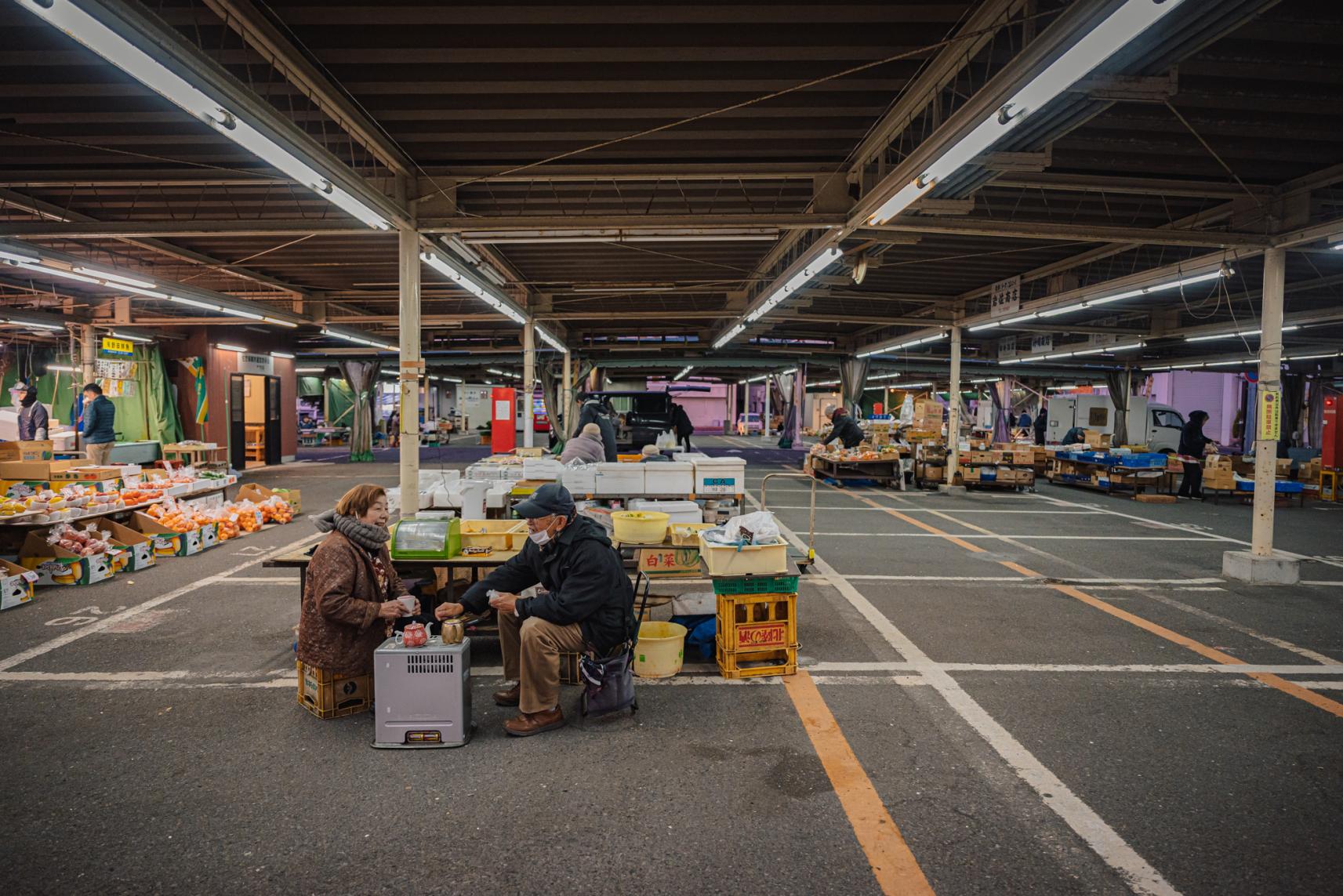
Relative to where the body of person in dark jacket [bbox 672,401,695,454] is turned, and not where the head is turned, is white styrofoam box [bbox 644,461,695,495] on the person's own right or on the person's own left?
on the person's own left

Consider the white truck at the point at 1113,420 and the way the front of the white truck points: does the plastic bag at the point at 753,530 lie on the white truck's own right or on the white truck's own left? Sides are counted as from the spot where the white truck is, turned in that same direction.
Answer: on the white truck's own right

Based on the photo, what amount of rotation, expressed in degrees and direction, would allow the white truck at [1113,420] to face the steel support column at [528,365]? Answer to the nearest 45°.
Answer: approximately 135° to its right

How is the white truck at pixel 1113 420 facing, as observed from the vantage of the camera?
facing to the right of the viewer

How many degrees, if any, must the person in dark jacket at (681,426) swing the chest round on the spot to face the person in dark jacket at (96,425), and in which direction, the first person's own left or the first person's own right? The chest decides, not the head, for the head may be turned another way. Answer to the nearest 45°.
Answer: approximately 45° to the first person's own left

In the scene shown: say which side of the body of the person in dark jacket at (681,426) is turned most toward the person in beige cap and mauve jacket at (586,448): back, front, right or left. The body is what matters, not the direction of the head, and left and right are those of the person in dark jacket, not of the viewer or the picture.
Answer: left

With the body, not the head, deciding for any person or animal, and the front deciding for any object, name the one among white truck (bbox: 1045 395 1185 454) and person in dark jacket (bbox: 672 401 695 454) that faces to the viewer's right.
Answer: the white truck

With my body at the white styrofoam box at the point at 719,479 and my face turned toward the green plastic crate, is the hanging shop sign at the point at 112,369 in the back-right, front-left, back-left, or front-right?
back-right

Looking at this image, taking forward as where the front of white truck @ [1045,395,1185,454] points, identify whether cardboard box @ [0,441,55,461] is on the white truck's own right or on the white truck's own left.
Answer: on the white truck's own right
